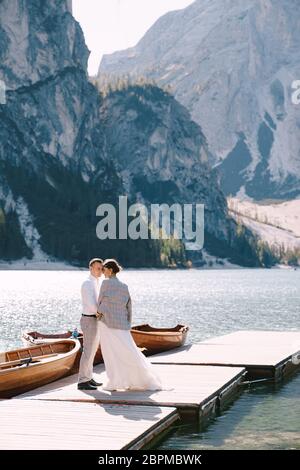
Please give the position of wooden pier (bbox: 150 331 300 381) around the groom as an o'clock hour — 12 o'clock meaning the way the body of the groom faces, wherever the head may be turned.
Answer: The wooden pier is roughly at 10 o'clock from the groom.

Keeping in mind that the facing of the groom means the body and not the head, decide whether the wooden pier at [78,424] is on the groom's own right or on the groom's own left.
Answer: on the groom's own right

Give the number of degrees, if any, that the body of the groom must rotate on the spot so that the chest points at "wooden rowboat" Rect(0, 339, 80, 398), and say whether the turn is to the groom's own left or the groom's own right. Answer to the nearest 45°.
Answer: approximately 135° to the groom's own left

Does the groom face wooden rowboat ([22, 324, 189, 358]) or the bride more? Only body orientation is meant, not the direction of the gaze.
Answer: the bride

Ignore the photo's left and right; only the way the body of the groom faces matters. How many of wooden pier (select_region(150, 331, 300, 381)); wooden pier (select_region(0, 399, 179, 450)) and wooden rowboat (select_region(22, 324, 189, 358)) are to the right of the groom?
1

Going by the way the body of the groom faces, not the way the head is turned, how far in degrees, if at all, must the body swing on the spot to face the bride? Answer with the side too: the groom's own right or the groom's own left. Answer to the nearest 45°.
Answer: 0° — they already face them

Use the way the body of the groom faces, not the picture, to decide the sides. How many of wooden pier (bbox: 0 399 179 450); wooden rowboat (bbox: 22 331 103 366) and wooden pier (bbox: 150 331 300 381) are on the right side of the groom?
1

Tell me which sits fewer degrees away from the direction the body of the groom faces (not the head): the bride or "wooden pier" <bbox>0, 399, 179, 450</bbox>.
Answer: the bride

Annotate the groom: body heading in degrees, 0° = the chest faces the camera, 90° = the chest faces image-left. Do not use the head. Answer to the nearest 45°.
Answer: approximately 270°

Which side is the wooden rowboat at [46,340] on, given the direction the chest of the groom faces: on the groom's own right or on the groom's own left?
on the groom's own left

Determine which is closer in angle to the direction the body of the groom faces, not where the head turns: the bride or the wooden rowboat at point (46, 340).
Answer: the bride
